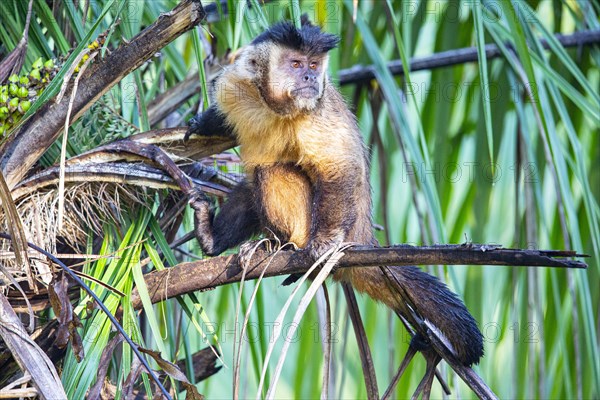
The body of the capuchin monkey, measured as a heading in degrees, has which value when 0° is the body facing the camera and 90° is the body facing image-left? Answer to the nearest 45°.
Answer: approximately 45°

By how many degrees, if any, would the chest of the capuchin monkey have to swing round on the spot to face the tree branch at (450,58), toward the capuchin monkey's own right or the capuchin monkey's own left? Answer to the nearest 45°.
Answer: approximately 180°
